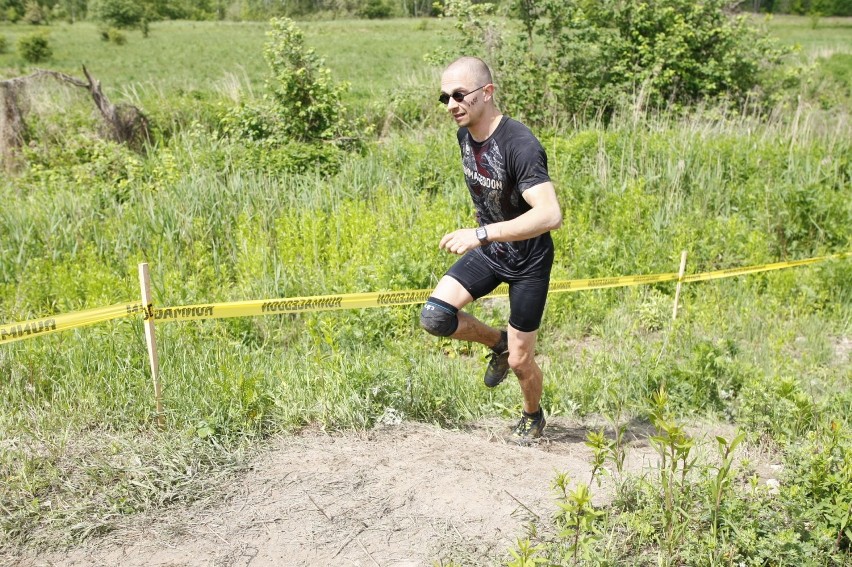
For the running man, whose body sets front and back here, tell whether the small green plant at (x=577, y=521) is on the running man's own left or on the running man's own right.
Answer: on the running man's own left

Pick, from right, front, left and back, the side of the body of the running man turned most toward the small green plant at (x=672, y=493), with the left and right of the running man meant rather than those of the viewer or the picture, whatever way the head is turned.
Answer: left

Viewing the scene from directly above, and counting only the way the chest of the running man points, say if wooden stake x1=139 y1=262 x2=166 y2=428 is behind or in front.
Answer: in front

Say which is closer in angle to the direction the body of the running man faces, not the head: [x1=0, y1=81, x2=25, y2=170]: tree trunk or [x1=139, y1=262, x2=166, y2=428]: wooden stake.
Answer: the wooden stake

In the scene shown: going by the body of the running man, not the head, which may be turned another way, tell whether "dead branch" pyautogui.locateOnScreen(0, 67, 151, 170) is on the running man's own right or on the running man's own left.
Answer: on the running man's own right

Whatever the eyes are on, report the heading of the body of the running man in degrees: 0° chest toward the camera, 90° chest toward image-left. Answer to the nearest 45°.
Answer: approximately 45°

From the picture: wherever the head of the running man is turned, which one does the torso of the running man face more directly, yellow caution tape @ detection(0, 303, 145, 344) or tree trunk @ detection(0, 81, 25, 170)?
the yellow caution tape

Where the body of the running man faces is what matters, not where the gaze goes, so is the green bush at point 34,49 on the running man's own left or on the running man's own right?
on the running man's own right

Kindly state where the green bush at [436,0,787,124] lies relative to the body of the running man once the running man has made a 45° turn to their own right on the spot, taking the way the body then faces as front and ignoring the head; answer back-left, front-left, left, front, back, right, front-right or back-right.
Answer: right
